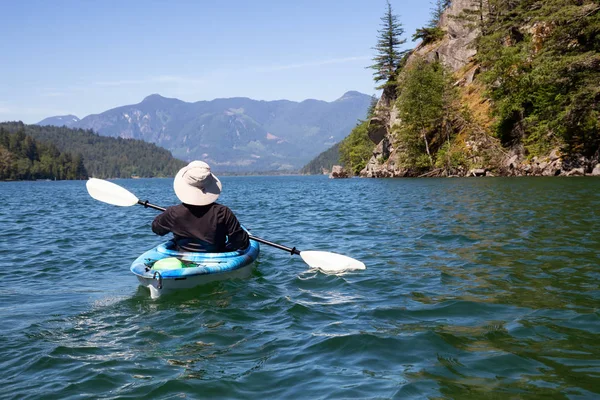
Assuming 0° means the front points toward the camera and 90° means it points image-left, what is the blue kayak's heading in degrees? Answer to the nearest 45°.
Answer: approximately 225°

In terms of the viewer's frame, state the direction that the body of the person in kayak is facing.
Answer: away from the camera
